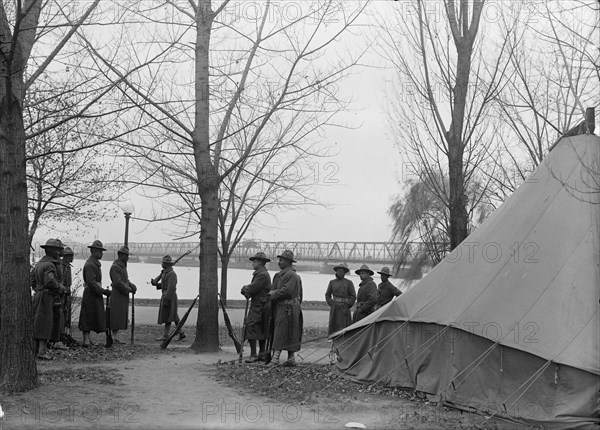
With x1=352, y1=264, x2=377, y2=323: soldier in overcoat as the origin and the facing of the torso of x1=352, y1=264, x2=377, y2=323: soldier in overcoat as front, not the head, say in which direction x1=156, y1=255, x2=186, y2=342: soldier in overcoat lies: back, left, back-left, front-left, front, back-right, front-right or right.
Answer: front-right

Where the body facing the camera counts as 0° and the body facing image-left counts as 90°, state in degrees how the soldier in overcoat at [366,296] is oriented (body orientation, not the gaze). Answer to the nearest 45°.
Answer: approximately 45°

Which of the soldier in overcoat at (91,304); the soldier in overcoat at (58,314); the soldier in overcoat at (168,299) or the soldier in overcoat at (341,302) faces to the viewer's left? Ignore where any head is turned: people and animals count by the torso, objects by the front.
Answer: the soldier in overcoat at (168,299)

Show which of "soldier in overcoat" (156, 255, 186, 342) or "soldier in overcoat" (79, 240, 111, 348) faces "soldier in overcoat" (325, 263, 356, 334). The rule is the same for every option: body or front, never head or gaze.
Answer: "soldier in overcoat" (79, 240, 111, 348)

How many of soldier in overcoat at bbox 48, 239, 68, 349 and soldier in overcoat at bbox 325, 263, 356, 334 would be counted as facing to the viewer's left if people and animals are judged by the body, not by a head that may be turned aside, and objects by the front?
0

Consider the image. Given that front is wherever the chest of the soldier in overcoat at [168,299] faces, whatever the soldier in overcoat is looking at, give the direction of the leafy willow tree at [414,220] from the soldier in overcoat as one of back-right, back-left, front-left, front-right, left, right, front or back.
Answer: back-right

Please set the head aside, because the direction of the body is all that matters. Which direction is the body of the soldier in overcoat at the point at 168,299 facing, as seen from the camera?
to the viewer's left

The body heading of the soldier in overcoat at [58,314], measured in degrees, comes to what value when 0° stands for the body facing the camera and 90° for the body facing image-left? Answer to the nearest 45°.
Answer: approximately 270°

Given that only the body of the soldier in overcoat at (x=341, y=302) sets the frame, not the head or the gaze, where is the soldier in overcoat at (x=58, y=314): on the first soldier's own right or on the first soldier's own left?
on the first soldier's own right

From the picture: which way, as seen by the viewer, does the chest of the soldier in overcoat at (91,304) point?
to the viewer's right

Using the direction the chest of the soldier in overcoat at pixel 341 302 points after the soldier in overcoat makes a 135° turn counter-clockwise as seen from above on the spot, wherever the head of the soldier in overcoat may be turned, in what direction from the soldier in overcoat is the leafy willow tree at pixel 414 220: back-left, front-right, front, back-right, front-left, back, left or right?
front-left

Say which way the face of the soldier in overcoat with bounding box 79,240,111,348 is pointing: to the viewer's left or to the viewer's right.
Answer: to the viewer's right
